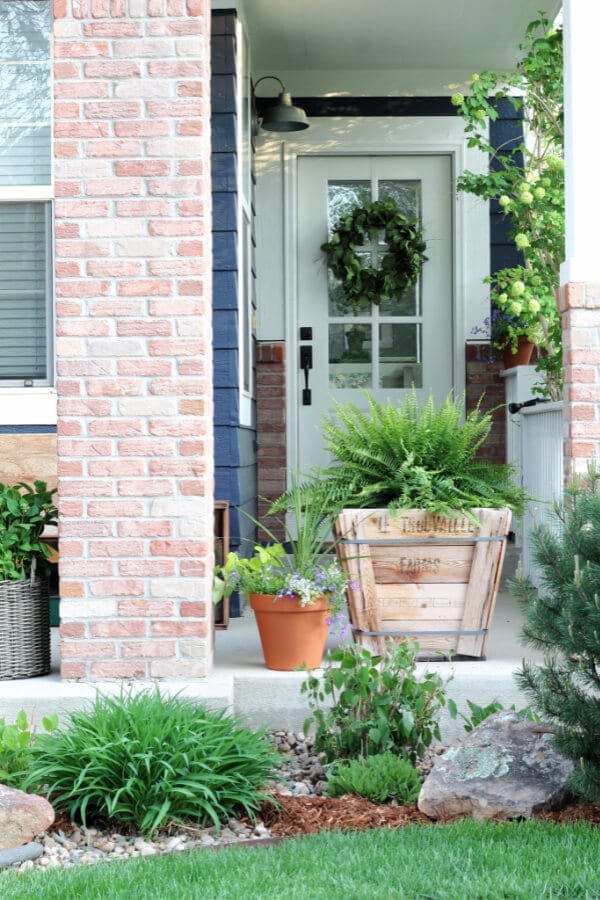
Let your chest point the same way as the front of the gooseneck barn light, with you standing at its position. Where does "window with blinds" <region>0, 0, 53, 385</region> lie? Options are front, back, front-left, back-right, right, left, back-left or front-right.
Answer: back-right

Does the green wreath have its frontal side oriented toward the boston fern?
yes
